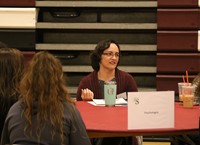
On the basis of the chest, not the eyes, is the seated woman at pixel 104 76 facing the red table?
yes

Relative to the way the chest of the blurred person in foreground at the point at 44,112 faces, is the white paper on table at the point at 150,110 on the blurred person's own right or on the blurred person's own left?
on the blurred person's own right

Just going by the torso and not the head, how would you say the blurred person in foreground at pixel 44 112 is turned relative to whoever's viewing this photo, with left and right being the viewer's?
facing away from the viewer

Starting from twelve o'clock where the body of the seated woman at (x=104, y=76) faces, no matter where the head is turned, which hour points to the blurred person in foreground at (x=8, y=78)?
The blurred person in foreground is roughly at 1 o'clock from the seated woman.

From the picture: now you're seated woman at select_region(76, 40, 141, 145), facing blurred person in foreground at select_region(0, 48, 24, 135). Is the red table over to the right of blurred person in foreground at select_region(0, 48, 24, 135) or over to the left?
left

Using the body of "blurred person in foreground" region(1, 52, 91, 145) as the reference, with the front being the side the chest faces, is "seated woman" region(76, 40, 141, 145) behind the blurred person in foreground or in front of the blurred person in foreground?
in front

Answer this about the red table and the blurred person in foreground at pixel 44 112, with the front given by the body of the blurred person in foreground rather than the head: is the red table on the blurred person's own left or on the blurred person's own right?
on the blurred person's own right

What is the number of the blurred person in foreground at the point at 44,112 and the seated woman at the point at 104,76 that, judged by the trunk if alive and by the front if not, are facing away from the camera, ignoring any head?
1

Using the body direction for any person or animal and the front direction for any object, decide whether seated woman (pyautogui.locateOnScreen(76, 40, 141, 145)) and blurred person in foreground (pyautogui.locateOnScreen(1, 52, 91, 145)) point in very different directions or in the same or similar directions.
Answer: very different directions

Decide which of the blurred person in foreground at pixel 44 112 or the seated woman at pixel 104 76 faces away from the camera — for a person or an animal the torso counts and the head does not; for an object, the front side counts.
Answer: the blurred person in foreground

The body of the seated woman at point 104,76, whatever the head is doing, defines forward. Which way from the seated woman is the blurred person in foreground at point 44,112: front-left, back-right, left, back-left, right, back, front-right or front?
front

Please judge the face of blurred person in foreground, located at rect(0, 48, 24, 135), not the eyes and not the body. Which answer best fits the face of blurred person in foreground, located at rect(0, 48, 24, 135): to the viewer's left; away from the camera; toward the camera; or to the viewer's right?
away from the camera
